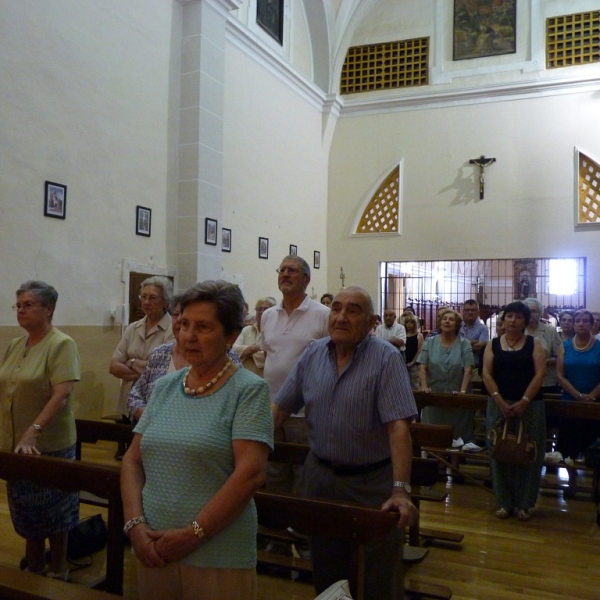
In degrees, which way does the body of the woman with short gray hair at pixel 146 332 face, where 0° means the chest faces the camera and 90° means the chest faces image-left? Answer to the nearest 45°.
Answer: approximately 45°

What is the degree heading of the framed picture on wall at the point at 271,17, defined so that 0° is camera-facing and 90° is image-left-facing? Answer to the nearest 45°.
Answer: approximately 315°

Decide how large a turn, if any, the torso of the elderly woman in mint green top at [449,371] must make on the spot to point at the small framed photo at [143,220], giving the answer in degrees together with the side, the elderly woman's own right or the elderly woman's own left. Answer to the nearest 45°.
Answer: approximately 90° to the elderly woman's own right

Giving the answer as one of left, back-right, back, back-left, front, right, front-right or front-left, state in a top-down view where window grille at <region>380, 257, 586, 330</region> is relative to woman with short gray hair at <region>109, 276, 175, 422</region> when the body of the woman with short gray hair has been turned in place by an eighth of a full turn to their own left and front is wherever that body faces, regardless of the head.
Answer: back-left

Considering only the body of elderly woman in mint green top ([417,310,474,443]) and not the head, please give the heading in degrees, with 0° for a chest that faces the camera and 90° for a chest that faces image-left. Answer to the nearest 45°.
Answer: approximately 0°

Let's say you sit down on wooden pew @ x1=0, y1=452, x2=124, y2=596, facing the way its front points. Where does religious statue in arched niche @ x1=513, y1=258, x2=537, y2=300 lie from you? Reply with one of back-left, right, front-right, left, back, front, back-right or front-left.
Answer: back

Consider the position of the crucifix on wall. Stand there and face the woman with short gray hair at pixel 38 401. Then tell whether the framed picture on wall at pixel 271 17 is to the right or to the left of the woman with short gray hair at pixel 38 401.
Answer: right

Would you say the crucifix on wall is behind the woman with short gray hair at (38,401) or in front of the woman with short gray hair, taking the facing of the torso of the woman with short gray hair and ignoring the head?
behind

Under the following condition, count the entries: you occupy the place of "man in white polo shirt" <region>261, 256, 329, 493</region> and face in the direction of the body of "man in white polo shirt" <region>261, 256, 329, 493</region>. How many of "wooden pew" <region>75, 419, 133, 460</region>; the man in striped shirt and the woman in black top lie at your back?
1

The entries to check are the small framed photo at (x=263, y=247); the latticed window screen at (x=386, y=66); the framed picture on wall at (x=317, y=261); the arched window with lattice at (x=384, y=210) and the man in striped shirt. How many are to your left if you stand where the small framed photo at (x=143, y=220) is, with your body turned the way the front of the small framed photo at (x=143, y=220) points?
4

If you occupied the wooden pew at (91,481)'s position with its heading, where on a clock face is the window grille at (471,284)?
The window grille is roughly at 6 o'clock from the wooden pew.

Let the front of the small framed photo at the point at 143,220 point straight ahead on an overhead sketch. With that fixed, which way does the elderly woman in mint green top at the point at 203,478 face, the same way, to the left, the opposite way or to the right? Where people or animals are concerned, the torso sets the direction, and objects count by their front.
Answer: to the right

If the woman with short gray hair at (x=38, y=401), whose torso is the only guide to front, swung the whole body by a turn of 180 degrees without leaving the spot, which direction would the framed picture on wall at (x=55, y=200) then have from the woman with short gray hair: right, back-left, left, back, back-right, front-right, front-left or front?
front-left

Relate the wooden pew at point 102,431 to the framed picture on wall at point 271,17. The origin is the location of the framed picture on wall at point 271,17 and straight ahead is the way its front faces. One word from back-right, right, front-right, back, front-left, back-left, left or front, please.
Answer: front-right
